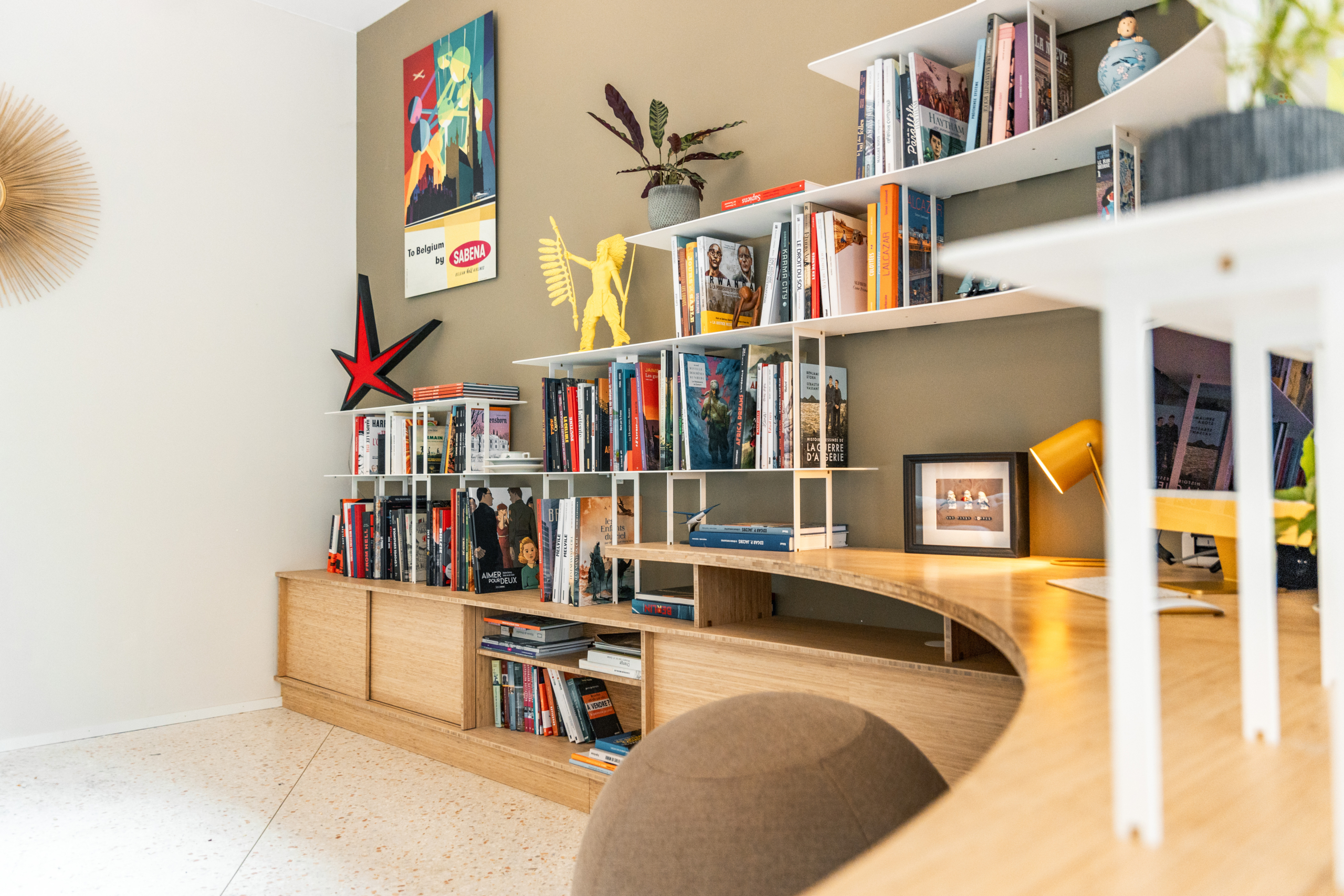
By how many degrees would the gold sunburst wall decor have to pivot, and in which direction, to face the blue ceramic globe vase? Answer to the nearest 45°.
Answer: approximately 45° to its left

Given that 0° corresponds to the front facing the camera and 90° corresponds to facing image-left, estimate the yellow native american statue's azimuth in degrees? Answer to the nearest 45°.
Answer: approximately 45°

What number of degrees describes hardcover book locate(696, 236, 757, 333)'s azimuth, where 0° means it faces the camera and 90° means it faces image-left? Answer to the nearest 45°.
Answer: approximately 315°

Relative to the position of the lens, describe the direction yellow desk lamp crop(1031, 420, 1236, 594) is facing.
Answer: facing to the left of the viewer

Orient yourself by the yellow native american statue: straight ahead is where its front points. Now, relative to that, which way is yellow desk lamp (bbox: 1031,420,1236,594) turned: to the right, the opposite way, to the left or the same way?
to the right

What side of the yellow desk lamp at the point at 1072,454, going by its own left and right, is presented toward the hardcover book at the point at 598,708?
front

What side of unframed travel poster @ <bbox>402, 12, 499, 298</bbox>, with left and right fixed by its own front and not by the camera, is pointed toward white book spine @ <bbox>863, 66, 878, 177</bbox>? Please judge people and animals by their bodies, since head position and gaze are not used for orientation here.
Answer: left
